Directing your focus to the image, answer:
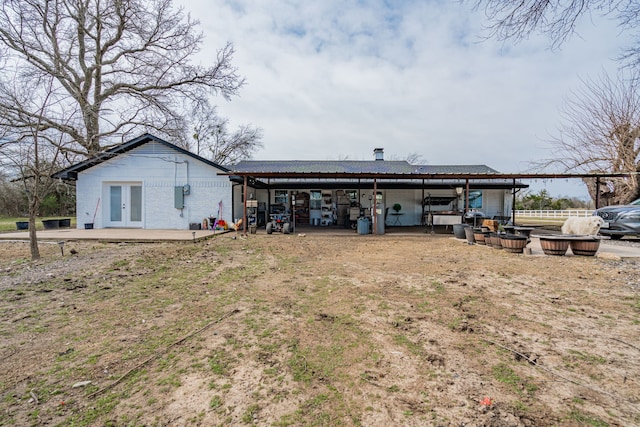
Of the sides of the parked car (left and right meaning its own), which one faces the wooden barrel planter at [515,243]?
front

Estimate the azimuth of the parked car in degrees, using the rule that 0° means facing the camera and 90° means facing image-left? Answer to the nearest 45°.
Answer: approximately 45°

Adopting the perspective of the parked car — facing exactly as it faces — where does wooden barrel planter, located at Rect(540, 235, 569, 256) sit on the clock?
The wooden barrel planter is roughly at 11 o'clock from the parked car.

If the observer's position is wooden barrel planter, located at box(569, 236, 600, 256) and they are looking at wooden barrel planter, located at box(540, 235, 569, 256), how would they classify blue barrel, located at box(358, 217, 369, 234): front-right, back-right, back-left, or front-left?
front-right

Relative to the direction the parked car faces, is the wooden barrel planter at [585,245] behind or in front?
in front

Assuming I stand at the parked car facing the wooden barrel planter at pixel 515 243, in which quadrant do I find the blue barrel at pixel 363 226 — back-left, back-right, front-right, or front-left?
front-right

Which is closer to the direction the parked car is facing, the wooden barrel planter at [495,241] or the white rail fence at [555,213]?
the wooden barrel planter

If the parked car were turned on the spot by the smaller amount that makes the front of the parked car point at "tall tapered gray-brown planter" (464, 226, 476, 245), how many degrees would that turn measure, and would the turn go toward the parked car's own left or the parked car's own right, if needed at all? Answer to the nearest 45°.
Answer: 0° — it already faces it

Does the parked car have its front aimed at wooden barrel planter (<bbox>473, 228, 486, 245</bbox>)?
yes

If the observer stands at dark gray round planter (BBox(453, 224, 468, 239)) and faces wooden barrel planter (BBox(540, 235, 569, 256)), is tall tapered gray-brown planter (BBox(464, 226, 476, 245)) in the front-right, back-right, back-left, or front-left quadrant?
front-right

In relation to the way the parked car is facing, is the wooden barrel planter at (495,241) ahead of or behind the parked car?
ahead
